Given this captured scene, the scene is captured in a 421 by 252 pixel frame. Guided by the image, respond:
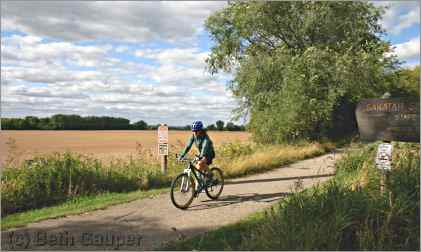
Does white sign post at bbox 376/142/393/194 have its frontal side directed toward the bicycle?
no

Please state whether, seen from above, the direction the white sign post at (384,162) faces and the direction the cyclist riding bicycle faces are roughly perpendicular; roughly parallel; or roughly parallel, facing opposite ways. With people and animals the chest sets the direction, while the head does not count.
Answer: roughly parallel

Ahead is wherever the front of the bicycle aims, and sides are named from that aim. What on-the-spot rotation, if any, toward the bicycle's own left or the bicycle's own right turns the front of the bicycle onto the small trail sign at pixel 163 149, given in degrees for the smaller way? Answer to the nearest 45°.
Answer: approximately 135° to the bicycle's own right

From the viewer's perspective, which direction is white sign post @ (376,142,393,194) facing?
toward the camera

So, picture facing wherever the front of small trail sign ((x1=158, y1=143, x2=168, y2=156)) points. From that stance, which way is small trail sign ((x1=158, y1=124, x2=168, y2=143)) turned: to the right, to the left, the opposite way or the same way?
the same way

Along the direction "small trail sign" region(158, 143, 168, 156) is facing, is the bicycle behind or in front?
in front

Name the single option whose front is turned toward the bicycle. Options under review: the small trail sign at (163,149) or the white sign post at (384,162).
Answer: the small trail sign

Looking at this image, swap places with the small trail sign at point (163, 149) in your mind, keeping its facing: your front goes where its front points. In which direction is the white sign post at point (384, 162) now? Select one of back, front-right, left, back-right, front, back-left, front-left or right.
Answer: front-left

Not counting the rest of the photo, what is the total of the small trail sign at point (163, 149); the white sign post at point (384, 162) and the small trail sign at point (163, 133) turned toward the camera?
3

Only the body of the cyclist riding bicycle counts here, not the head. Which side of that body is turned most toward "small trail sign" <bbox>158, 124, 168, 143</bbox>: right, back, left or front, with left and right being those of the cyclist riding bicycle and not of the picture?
right

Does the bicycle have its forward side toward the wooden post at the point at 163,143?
no

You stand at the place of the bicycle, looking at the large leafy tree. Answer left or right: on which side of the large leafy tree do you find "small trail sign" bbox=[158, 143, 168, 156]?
left

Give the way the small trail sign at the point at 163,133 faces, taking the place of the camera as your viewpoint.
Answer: facing the viewer

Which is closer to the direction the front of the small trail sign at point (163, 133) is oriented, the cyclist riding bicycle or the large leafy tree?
the cyclist riding bicycle
